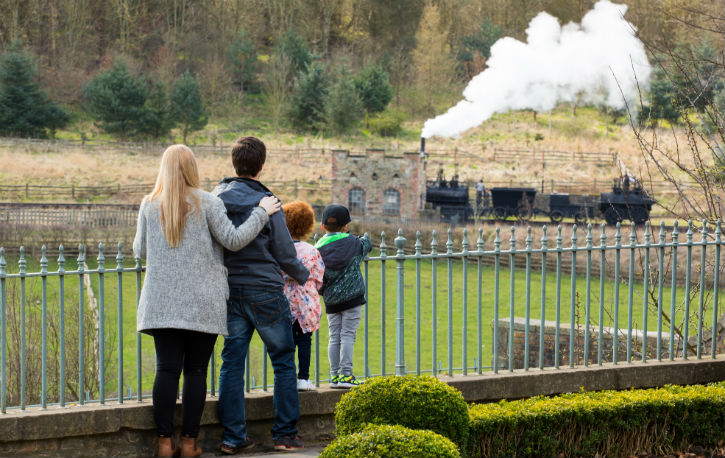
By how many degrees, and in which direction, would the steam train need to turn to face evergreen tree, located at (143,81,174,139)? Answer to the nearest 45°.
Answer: approximately 45° to its right

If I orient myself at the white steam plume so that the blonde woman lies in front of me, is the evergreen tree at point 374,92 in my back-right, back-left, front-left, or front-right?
back-right

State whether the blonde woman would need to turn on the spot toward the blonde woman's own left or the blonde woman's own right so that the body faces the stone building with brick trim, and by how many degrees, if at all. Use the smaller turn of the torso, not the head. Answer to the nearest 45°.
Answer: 0° — they already face it

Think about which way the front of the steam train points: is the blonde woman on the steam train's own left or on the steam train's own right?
on the steam train's own left

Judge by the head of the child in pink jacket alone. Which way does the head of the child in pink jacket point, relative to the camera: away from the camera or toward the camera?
away from the camera

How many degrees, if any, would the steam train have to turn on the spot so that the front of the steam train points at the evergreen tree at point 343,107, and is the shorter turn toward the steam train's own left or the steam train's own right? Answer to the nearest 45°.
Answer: approximately 45° to the steam train's own right

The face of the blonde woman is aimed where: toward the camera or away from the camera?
away from the camera

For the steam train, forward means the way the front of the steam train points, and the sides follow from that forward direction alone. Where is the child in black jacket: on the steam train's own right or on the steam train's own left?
on the steam train's own left

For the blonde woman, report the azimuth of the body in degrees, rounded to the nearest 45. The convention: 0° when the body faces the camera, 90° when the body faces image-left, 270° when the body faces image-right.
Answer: approximately 180°

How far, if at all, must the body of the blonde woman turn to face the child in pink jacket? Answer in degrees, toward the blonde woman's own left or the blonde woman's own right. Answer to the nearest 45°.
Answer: approximately 45° to the blonde woman's own right

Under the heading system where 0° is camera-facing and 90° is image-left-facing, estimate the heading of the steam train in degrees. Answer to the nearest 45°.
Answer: approximately 90°

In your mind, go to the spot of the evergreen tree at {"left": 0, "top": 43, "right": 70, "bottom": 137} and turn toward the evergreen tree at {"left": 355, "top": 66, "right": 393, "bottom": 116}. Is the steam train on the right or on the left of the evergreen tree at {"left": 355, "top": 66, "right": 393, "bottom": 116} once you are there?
right

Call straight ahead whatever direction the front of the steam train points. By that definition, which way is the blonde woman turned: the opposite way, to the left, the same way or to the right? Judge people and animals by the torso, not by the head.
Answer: to the right

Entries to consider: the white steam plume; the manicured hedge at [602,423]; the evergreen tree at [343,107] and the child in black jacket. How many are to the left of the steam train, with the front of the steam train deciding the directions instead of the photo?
2

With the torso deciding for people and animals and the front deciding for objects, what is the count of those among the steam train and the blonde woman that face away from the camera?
1
